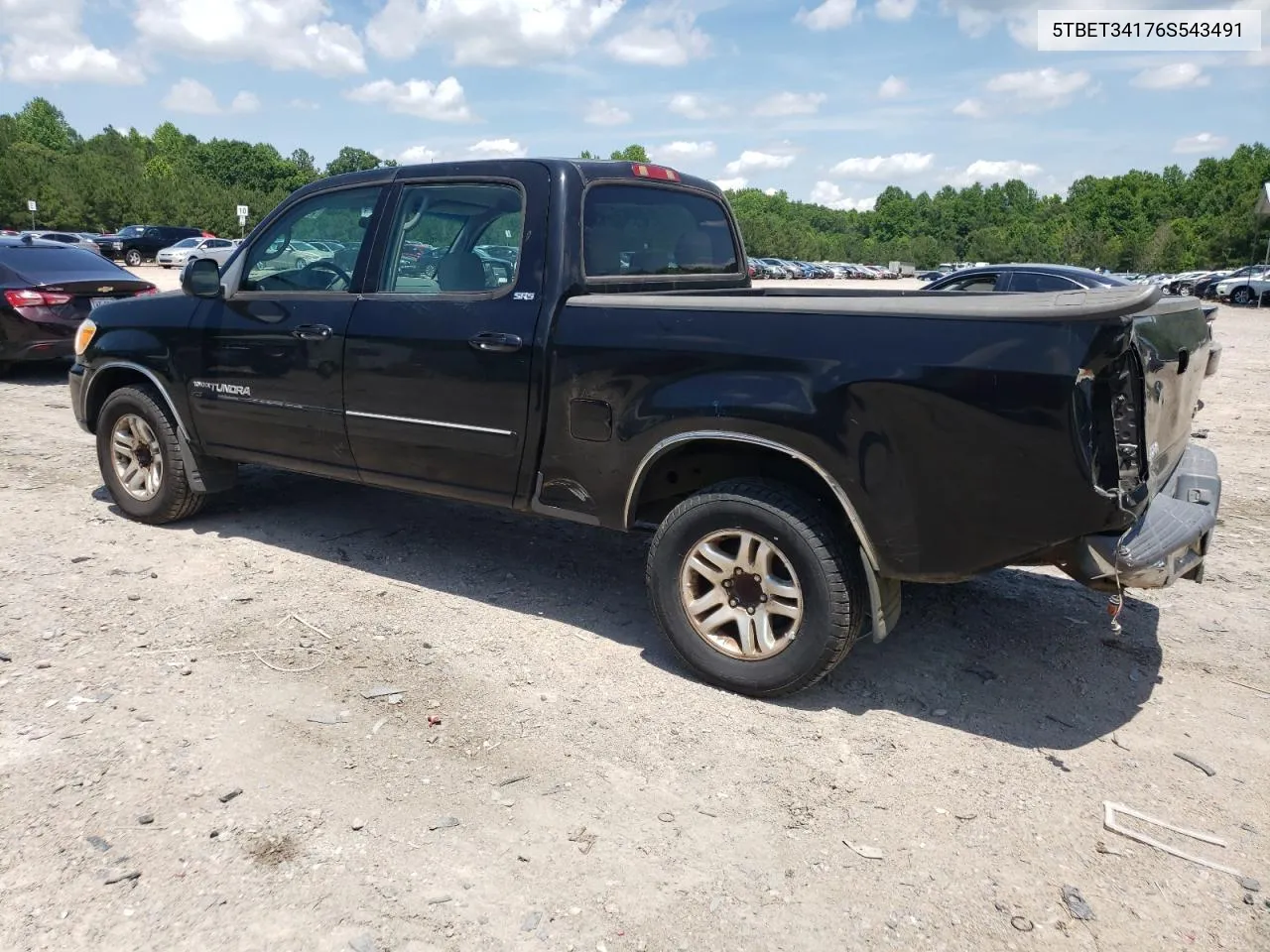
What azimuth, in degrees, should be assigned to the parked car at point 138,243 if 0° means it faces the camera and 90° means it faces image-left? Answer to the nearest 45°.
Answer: approximately 45°

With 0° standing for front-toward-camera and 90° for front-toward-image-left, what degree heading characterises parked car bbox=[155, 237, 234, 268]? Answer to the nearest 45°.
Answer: approximately 45°

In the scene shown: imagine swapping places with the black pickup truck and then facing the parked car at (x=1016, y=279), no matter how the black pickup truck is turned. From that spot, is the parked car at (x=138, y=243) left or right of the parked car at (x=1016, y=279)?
left

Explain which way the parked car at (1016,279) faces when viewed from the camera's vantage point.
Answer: facing to the left of the viewer

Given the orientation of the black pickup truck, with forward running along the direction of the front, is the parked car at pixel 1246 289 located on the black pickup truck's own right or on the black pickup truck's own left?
on the black pickup truck's own right

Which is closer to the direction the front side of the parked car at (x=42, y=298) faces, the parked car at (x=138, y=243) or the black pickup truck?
the parked car

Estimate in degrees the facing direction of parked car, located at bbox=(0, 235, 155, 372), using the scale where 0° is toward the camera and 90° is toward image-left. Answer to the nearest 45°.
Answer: approximately 135°

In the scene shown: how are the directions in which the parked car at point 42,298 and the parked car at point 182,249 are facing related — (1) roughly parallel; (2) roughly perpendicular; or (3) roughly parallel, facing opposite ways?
roughly perpendicular

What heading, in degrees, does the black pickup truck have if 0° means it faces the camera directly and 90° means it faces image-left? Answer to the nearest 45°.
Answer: approximately 135°

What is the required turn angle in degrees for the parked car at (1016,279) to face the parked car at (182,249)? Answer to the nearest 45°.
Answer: approximately 45° to its right
